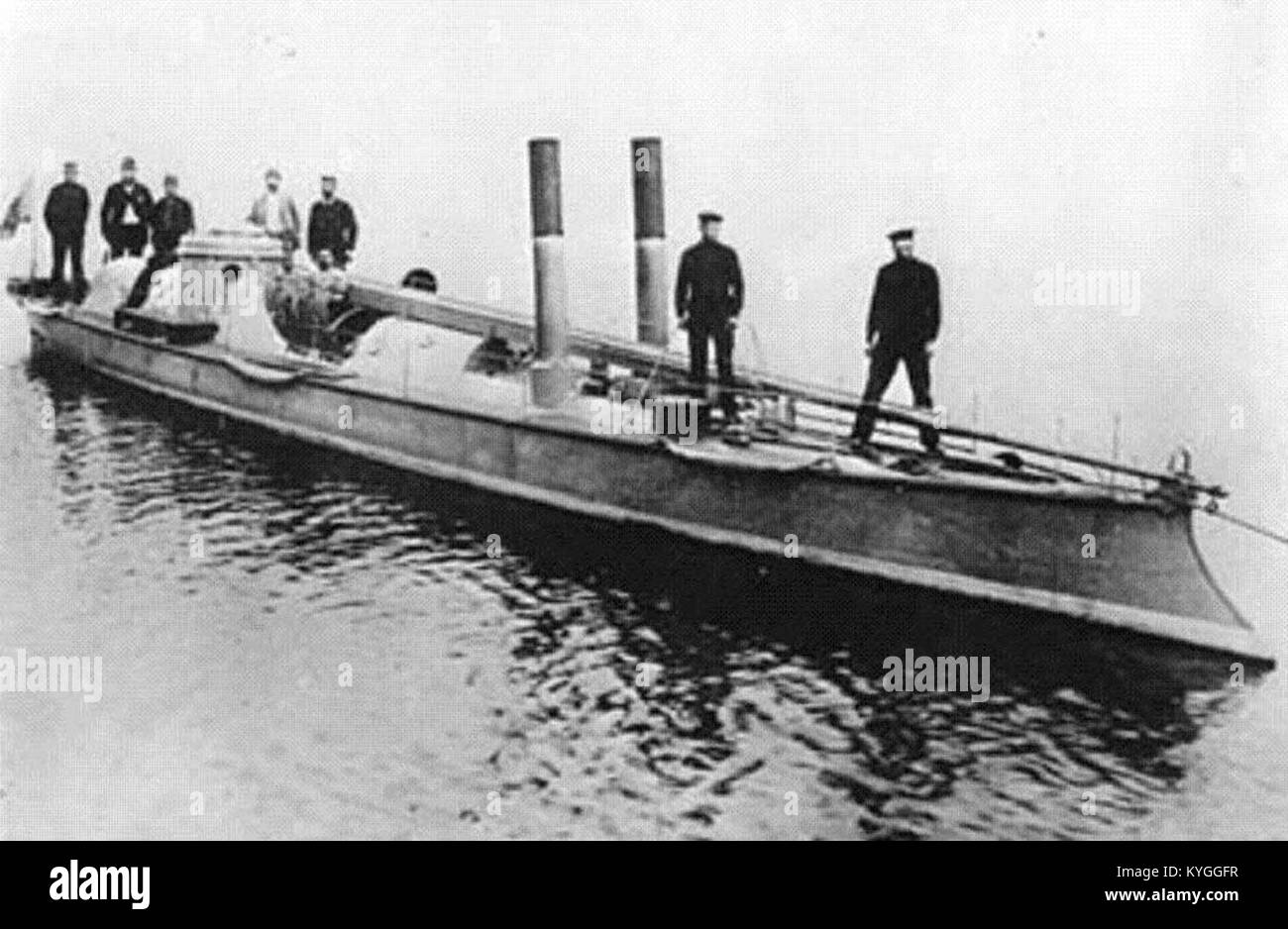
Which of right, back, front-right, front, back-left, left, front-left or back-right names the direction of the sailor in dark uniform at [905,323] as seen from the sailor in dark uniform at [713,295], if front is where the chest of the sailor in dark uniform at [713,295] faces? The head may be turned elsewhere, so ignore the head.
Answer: front-left

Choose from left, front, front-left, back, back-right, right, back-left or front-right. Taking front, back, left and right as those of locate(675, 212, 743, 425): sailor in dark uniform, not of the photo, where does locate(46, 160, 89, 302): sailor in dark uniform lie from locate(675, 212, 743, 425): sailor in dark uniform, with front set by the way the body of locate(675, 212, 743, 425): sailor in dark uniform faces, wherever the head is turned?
back-right

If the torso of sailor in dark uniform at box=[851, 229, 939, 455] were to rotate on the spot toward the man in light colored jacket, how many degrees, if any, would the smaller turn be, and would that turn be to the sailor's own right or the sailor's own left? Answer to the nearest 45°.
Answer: approximately 135° to the sailor's own right

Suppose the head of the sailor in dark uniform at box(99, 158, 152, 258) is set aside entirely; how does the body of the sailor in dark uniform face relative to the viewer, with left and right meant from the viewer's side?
facing the viewer

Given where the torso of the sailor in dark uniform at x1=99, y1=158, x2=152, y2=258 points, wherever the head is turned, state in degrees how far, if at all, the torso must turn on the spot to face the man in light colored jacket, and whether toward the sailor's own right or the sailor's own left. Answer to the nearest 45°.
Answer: approximately 45° to the sailor's own left

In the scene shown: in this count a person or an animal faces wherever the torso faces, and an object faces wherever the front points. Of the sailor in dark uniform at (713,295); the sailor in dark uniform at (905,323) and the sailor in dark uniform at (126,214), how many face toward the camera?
3

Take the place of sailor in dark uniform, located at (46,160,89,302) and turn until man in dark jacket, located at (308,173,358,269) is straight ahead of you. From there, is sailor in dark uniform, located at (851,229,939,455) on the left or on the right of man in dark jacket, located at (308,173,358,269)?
right

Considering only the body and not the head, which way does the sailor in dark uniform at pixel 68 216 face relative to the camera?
toward the camera

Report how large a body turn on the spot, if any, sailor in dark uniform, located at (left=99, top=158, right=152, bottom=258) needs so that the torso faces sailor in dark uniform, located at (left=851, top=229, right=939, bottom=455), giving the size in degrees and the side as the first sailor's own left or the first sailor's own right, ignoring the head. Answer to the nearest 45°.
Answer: approximately 45° to the first sailor's own left

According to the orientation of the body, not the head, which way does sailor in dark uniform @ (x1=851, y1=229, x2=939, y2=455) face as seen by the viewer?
toward the camera
